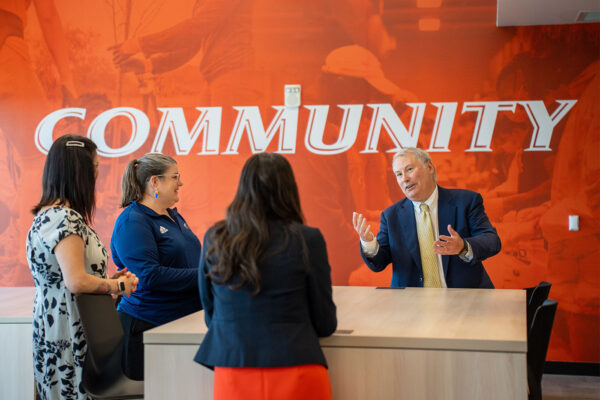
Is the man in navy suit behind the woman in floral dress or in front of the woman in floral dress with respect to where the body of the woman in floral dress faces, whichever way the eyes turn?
in front

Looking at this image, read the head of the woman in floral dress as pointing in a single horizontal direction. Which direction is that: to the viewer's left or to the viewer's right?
to the viewer's right

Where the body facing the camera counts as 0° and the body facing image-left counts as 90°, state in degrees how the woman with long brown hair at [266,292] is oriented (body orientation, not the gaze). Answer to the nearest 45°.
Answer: approximately 180°

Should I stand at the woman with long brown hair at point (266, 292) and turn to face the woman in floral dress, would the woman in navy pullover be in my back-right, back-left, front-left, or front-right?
front-right

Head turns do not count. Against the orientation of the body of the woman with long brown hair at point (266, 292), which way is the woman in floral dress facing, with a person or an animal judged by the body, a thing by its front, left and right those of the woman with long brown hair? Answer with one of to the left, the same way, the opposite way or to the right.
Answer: to the right

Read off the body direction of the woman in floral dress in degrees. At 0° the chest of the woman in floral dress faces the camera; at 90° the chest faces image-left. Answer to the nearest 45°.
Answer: approximately 270°

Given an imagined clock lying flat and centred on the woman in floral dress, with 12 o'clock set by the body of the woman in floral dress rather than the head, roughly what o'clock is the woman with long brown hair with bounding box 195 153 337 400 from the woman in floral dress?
The woman with long brown hair is roughly at 2 o'clock from the woman in floral dress.

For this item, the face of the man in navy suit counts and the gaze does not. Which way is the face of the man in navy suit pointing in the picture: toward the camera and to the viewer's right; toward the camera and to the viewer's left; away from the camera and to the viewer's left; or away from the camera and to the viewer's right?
toward the camera and to the viewer's left

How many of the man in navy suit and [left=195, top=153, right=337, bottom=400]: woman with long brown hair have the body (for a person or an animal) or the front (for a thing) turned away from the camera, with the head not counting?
1

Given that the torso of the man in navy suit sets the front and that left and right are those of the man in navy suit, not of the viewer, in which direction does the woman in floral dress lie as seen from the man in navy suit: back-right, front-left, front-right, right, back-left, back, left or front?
front

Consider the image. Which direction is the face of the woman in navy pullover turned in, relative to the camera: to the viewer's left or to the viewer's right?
to the viewer's right

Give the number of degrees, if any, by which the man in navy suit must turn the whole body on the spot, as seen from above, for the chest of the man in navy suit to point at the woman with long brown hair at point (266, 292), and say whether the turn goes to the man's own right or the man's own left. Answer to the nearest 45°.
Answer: approximately 45° to the man's own left

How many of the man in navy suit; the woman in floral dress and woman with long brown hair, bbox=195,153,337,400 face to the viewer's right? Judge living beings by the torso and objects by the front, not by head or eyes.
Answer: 1

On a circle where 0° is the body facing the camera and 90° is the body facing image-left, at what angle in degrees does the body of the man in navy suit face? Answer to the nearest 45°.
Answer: approximately 45°

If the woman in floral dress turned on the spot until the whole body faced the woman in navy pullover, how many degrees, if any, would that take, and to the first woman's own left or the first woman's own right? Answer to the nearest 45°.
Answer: approximately 45° to the first woman's own left
